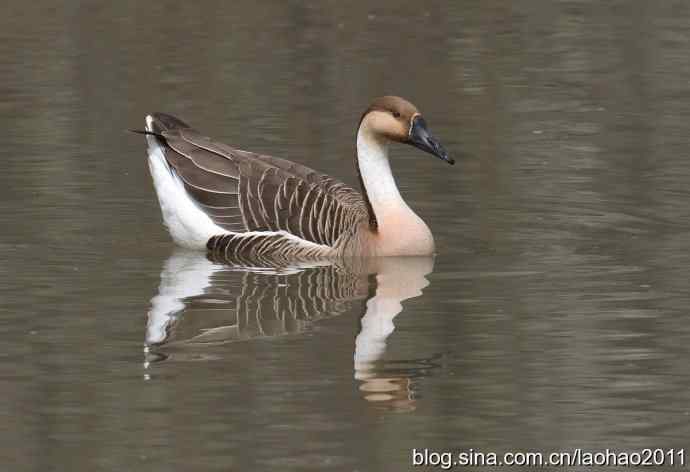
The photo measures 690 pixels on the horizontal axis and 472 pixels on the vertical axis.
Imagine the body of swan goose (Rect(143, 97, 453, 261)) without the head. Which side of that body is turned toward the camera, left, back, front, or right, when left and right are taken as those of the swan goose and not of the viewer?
right
